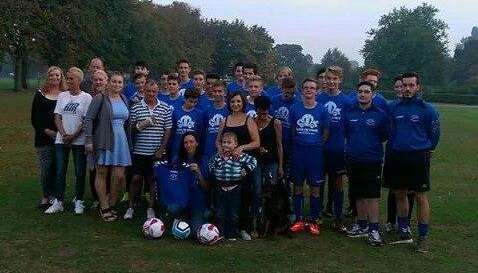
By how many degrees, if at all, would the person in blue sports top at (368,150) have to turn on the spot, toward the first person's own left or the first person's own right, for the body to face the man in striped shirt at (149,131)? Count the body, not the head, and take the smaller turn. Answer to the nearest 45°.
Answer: approximately 90° to the first person's own right

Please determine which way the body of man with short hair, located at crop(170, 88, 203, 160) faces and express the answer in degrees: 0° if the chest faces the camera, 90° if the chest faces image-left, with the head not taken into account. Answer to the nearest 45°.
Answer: approximately 0°

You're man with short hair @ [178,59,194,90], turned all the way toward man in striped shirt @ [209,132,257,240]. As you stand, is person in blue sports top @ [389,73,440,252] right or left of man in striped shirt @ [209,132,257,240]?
left

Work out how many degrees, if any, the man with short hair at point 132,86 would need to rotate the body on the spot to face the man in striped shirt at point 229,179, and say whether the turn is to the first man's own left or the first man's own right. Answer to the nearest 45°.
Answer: approximately 45° to the first man's own left

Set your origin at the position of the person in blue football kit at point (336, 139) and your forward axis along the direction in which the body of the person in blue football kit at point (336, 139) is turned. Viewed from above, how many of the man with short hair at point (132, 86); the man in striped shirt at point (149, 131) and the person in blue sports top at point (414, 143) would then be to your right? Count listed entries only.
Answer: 2

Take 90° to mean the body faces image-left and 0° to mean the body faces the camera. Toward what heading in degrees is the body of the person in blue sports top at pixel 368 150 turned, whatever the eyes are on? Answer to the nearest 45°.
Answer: approximately 0°

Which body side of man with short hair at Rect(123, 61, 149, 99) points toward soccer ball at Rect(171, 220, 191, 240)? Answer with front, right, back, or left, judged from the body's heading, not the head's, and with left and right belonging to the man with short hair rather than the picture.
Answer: front
